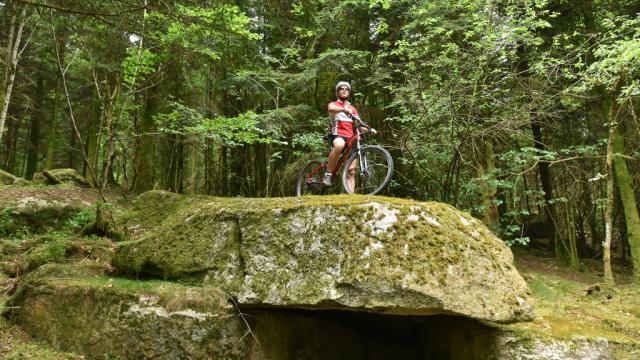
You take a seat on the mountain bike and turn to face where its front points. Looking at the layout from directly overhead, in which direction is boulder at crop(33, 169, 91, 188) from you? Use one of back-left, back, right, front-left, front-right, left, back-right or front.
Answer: back

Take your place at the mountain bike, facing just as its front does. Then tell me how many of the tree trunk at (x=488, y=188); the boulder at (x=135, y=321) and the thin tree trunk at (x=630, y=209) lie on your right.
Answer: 1

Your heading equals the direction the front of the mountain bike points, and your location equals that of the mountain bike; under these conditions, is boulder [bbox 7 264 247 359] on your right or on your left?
on your right

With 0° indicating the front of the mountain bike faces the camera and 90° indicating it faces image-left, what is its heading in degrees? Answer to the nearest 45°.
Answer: approximately 315°

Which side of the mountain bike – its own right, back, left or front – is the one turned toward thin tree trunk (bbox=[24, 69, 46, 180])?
back

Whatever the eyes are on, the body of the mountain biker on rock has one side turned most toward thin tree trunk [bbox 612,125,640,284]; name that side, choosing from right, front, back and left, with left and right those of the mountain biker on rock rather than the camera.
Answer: left

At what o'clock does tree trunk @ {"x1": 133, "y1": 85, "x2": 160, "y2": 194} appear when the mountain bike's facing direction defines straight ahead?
The tree trunk is roughly at 6 o'clock from the mountain bike.

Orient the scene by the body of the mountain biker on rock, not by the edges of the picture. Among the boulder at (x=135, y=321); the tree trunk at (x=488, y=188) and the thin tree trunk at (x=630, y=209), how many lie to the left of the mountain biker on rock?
2

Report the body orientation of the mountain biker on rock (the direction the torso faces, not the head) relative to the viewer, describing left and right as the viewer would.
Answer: facing the viewer and to the right of the viewer

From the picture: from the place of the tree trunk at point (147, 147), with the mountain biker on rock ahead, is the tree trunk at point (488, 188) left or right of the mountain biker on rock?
left
